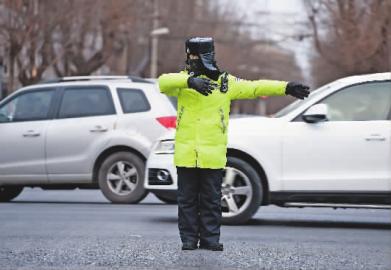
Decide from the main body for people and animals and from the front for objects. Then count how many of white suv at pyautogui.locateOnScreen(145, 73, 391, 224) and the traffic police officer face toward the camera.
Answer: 1

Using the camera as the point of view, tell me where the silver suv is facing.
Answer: facing to the left of the viewer

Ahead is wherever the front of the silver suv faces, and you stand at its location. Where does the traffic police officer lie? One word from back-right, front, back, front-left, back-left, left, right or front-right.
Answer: left

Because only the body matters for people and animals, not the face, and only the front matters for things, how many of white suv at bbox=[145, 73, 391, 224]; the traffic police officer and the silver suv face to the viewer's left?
2

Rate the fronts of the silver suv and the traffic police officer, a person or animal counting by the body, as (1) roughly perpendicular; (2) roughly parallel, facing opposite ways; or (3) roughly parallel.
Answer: roughly perpendicular

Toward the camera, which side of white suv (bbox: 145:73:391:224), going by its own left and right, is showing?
left

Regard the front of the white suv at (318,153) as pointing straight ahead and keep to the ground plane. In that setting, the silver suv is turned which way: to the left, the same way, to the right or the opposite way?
the same way

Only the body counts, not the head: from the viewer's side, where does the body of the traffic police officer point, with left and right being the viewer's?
facing the viewer

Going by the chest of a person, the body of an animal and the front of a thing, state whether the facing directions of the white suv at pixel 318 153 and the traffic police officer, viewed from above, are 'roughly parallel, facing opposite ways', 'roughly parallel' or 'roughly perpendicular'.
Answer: roughly perpendicular

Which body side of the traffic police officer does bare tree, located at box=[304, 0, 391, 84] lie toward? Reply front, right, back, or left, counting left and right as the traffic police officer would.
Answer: back
